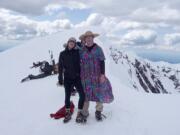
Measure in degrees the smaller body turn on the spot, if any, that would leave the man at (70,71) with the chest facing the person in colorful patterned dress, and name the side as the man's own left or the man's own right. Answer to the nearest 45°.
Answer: approximately 90° to the man's own left

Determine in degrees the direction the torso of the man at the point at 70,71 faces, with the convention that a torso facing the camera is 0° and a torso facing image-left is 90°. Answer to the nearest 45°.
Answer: approximately 0°
